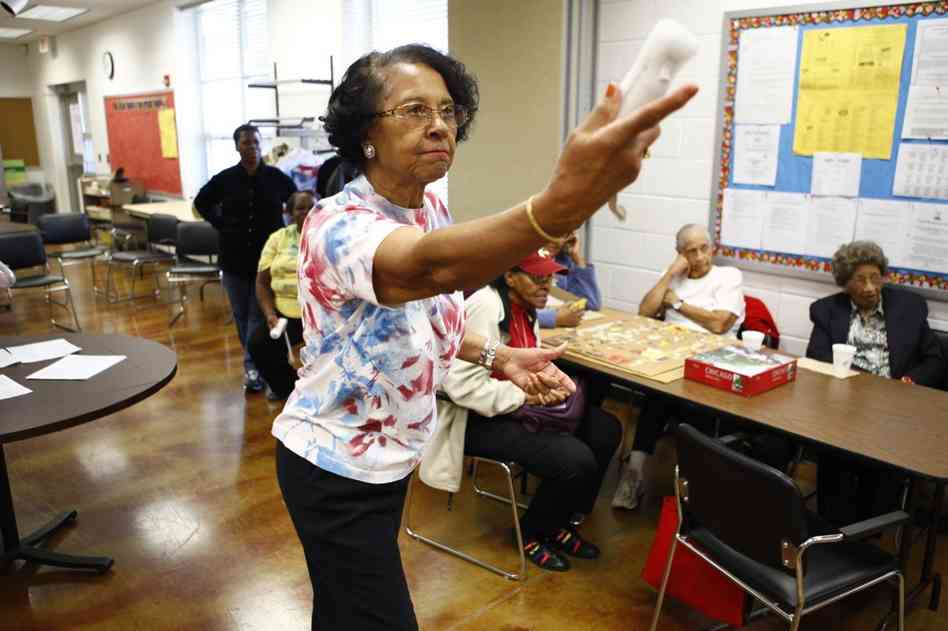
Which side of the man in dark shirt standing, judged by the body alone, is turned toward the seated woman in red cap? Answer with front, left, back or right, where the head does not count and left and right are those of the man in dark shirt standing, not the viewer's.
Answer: front

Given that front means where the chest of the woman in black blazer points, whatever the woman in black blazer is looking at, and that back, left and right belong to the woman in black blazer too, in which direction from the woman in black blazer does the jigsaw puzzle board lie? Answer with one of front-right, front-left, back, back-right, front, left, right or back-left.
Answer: front-right

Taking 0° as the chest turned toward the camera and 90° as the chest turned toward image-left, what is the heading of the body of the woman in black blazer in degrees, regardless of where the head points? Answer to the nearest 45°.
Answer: approximately 0°

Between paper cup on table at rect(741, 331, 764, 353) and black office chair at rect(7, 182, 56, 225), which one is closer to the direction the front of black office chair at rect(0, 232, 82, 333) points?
the paper cup on table

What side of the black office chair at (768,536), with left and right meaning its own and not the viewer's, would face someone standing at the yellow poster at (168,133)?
left

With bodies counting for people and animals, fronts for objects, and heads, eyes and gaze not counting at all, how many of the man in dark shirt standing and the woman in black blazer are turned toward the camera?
2

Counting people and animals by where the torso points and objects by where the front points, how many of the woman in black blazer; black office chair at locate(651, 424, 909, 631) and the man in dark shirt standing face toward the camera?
2

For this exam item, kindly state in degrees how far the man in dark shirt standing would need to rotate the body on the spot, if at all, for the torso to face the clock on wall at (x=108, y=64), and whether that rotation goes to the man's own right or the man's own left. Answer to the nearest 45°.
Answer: approximately 180°

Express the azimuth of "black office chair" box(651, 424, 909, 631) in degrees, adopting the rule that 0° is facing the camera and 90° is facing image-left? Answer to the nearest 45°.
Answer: approximately 225°

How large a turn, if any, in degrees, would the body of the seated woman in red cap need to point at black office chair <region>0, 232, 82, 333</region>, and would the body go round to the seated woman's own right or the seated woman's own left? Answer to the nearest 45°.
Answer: approximately 135° to the seated woman's own left

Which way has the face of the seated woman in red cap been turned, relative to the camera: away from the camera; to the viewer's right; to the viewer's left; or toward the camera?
to the viewer's right

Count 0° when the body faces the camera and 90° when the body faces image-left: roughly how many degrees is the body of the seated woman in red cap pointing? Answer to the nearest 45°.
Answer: approximately 270°

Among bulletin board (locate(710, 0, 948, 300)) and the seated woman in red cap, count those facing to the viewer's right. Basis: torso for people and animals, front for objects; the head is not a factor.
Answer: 1
